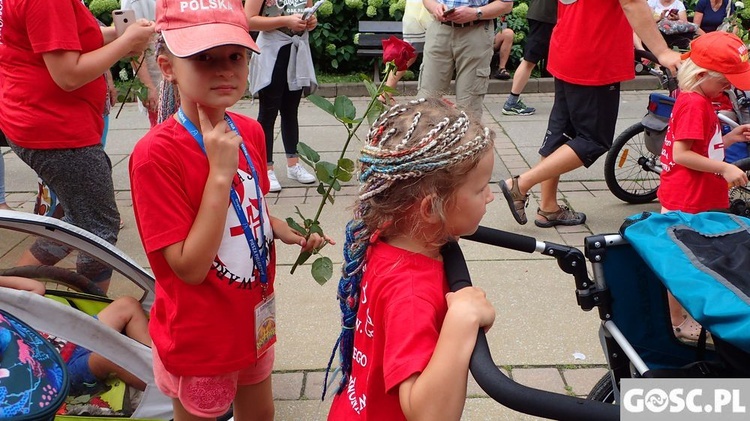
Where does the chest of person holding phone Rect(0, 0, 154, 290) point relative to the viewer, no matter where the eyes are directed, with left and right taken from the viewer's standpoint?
facing to the right of the viewer

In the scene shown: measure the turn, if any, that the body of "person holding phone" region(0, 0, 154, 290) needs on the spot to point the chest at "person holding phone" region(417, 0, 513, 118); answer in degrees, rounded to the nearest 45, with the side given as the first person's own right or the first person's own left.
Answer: approximately 45° to the first person's own left

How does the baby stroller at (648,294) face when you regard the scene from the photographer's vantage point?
facing to the right of the viewer

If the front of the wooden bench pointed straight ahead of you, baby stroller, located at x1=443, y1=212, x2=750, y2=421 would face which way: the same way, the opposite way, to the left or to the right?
to the left

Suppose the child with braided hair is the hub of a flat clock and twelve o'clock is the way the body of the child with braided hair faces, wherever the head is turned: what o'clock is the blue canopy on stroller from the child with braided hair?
The blue canopy on stroller is roughly at 1 o'clock from the child with braided hair.

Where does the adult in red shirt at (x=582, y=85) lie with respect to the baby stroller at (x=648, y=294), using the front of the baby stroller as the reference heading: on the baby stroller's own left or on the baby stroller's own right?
on the baby stroller's own left

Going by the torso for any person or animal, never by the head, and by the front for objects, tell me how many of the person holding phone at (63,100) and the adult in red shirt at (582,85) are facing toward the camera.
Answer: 0

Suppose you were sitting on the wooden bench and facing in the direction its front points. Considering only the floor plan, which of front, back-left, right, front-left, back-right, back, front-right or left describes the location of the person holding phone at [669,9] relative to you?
left

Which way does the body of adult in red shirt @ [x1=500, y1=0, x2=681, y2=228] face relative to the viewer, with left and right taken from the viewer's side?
facing to the right of the viewer

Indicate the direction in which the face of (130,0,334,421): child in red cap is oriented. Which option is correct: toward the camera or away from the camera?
toward the camera

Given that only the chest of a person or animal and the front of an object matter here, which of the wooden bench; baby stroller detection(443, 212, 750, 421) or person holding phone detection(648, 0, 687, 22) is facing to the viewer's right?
the baby stroller

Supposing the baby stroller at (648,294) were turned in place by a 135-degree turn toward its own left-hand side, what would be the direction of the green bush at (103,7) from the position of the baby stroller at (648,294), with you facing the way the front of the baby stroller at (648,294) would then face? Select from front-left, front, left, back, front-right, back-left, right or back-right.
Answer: front

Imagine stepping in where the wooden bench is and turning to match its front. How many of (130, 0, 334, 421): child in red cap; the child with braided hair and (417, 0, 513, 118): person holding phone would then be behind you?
0

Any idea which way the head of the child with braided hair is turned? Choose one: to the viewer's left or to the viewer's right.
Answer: to the viewer's right
